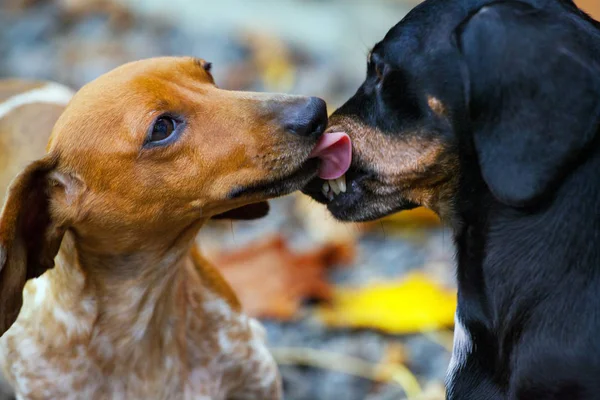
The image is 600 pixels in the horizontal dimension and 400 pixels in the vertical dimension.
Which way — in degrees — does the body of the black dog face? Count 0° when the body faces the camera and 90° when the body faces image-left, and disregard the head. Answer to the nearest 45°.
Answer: approximately 90°

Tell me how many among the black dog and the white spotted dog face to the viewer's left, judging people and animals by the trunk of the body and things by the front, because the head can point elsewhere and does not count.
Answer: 1

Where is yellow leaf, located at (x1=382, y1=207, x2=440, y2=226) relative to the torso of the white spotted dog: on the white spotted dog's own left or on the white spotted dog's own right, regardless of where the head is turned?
on the white spotted dog's own left

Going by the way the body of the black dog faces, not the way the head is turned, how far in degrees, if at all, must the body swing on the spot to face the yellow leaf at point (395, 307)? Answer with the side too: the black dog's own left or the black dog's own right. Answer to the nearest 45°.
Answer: approximately 90° to the black dog's own right

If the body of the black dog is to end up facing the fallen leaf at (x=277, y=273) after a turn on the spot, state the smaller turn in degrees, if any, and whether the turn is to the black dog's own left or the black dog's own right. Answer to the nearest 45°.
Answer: approximately 45° to the black dog's own right

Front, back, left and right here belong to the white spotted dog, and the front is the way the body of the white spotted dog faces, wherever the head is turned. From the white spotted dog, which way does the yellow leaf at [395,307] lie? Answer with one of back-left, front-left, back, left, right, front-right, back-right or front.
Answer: left

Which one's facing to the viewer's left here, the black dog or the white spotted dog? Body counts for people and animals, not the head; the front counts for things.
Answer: the black dog

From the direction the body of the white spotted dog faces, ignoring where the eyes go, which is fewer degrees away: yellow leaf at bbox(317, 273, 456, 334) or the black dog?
the black dog

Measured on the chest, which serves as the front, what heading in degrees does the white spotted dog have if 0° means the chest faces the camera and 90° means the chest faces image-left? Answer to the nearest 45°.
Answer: approximately 315°
